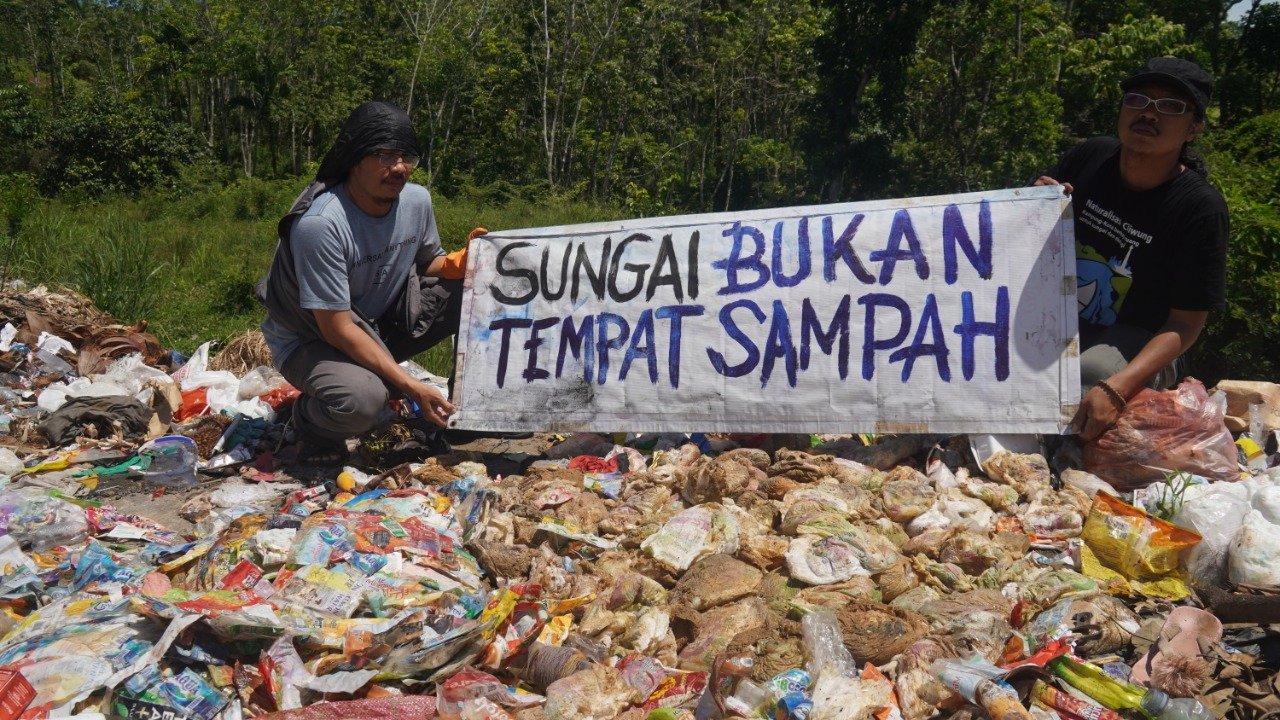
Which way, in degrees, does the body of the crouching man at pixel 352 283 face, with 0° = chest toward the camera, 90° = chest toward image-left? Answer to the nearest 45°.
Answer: approximately 315°

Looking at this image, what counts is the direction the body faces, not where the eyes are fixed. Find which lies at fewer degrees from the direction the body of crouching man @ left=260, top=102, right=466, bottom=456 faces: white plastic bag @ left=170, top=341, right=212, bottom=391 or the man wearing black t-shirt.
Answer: the man wearing black t-shirt

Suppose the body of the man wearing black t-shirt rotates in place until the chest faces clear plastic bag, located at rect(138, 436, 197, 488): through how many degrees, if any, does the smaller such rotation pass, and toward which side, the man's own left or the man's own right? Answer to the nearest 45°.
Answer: approximately 45° to the man's own right

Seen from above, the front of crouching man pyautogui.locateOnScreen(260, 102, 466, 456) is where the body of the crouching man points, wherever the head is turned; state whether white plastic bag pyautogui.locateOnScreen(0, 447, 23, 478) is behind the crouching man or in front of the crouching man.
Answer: behind

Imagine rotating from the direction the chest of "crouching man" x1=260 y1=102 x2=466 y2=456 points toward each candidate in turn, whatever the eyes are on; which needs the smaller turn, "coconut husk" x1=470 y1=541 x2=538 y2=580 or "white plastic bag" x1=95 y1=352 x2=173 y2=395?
the coconut husk

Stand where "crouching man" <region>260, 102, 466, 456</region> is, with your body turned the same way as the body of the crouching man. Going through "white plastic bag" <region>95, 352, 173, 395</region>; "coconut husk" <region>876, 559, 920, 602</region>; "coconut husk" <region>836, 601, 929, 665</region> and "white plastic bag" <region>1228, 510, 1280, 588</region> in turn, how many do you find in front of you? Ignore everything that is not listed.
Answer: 3

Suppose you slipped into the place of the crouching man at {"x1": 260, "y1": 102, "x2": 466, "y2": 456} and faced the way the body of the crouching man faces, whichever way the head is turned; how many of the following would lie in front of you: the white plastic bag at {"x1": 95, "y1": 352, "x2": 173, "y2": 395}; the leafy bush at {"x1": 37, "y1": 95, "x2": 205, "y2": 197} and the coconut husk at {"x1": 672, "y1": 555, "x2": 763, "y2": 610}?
1

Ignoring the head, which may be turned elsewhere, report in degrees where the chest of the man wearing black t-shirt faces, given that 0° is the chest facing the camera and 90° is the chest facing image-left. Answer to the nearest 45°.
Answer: approximately 45°

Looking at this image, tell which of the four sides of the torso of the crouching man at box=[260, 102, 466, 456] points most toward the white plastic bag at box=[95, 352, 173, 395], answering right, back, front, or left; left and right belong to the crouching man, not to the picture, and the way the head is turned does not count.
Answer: back

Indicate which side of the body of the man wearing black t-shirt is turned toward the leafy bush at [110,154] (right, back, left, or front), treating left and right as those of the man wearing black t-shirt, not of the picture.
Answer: right
